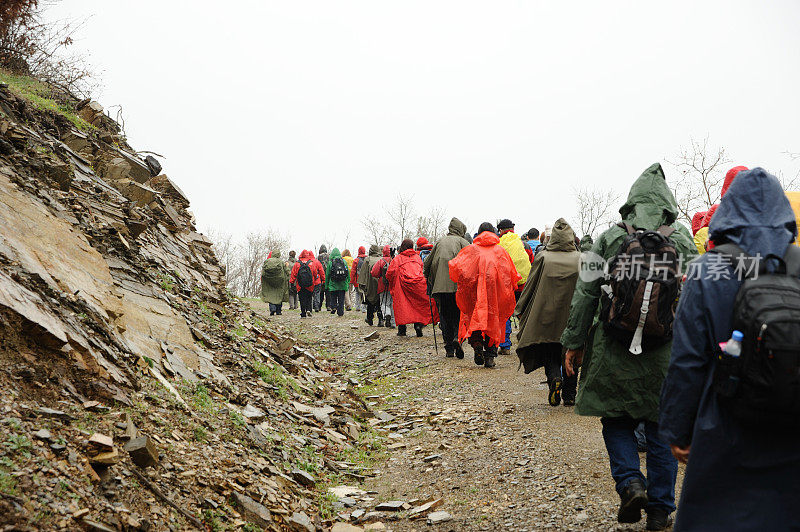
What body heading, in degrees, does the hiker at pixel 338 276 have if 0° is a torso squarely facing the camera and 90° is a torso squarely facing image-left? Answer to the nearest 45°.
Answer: approximately 180°

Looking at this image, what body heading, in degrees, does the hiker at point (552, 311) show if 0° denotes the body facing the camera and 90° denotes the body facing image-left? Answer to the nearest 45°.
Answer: approximately 180°

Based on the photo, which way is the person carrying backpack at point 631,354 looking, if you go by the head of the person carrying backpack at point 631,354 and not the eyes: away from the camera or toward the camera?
away from the camera

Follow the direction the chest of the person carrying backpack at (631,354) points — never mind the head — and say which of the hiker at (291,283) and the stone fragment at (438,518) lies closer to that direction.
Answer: the hiker

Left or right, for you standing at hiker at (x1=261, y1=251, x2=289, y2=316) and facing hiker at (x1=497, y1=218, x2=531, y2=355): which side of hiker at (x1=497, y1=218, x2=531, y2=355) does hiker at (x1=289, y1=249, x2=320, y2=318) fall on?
left

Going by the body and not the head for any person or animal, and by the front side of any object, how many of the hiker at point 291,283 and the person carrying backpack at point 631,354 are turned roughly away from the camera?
2

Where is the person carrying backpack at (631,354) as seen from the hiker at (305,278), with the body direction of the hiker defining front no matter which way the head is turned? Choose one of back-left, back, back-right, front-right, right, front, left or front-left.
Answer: back

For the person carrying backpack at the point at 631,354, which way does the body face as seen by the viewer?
away from the camera

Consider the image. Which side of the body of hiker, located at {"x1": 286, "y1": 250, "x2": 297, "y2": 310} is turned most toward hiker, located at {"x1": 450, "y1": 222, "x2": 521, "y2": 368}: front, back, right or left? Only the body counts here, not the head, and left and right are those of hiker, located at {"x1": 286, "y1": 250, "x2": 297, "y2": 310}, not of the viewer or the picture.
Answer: back

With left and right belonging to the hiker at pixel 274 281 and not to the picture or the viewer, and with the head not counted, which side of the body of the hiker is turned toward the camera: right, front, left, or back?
back

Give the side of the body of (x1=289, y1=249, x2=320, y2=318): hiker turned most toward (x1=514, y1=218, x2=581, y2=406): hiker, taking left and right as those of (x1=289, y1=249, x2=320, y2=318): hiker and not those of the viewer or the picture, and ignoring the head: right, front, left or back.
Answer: back

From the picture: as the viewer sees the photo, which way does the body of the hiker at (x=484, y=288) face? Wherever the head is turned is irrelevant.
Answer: away from the camera

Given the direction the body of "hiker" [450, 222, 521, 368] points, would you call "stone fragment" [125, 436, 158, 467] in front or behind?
behind

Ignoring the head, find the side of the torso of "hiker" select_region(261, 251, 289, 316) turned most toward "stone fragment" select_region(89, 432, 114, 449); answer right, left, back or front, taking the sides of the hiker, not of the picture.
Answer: back

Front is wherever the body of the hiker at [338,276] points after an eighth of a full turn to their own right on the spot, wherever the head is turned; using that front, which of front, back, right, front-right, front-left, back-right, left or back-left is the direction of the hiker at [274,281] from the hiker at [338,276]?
back-left

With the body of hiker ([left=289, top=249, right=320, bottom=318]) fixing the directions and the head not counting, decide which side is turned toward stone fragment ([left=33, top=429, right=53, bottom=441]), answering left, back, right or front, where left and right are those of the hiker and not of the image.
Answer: back
